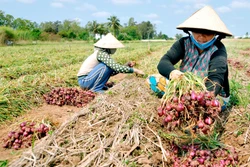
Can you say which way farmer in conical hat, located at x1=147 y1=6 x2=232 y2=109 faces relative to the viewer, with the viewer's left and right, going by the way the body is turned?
facing the viewer

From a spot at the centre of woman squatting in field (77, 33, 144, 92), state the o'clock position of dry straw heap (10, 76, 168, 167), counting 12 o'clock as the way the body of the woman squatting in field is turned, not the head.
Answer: The dry straw heap is roughly at 3 o'clock from the woman squatting in field.

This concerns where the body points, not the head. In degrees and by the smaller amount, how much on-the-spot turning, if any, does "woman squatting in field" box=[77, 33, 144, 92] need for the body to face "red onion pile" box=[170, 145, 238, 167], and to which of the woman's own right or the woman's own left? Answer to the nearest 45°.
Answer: approximately 90° to the woman's own right

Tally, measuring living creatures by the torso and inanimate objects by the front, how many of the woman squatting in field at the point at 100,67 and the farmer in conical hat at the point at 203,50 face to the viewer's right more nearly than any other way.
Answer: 1

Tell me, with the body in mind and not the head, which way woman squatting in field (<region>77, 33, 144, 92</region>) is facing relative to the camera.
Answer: to the viewer's right

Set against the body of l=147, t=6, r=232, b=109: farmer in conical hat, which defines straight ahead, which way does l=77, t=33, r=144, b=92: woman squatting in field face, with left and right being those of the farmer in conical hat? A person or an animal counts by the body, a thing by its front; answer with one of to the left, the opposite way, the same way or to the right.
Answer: to the left

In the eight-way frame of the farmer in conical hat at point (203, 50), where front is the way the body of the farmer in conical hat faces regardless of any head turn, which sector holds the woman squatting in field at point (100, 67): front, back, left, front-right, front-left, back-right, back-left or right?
back-right
